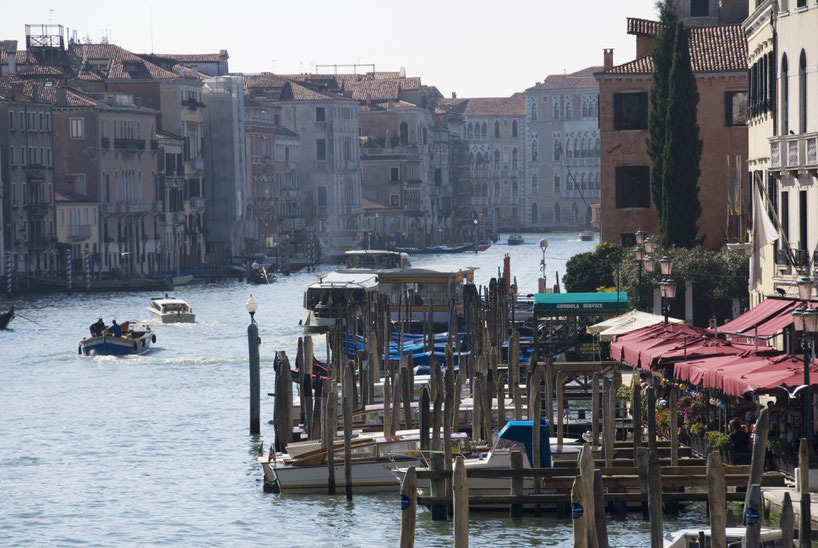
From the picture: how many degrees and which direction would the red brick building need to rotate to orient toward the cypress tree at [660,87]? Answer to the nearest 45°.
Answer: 0° — it already faces it

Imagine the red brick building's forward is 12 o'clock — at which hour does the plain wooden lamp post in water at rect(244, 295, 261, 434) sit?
The plain wooden lamp post in water is roughly at 1 o'clock from the red brick building.

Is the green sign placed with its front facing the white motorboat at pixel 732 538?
yes

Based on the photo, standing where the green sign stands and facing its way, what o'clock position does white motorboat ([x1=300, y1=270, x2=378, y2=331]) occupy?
The white motorboat is roughly at 5 o'clock from the green sign.

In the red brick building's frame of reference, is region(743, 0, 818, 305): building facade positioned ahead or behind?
ahead

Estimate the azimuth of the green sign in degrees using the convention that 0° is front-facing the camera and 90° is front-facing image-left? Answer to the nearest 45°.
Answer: approximately 0°

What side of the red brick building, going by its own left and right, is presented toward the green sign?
front

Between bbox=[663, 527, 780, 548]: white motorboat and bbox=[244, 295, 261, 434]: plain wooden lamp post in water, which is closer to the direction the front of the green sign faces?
the white motorboat
